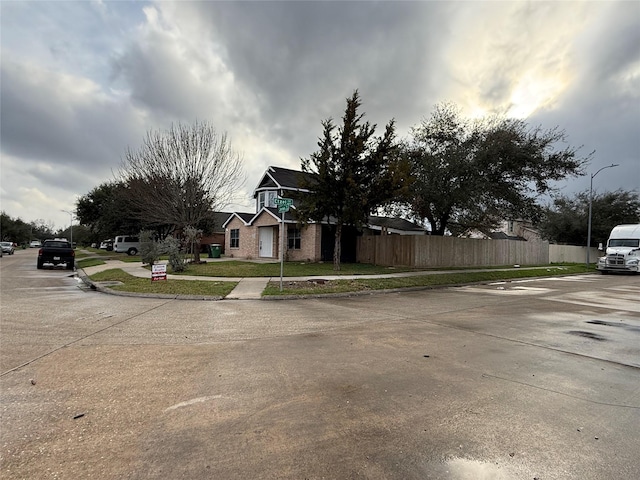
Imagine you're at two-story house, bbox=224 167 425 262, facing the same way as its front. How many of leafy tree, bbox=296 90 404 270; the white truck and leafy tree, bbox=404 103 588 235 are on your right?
0

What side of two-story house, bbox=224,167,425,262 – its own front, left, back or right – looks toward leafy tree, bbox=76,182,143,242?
right

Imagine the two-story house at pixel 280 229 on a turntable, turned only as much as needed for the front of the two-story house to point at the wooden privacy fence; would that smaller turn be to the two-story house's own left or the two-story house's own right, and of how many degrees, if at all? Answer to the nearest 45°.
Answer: approximately 135° to the two-story house's own left

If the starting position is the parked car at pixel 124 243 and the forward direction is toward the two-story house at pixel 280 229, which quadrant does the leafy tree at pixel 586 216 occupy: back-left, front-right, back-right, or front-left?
front-left

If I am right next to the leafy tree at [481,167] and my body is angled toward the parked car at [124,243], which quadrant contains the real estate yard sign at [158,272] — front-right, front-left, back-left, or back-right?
front-left

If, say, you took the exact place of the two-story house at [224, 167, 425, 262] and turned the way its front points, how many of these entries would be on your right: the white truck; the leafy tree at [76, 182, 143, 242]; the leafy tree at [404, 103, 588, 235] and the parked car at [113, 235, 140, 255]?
2

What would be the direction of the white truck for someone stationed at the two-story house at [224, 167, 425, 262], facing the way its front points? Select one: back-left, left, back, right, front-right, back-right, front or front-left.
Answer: back-left

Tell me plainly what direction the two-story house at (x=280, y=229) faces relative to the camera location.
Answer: facing the viewer and to the left of the viewer

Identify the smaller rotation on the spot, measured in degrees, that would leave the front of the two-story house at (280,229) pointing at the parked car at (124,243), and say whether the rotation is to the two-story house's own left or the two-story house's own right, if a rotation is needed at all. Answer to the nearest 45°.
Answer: approximately 90° to the two-story house's own right

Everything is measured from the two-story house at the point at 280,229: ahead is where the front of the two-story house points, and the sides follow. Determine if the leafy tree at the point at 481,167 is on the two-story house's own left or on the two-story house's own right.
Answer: on the two-story house's own left

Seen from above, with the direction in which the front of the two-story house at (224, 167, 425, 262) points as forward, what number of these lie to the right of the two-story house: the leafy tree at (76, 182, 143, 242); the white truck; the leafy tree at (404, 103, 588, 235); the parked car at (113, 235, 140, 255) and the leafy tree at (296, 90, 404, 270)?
2
